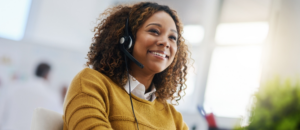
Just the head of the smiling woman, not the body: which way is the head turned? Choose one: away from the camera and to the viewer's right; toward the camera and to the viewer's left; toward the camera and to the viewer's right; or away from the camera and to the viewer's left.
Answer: toward the camera and to the viewer's right

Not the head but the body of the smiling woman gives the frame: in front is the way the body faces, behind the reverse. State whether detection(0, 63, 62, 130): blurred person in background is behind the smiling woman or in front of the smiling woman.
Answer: behind
